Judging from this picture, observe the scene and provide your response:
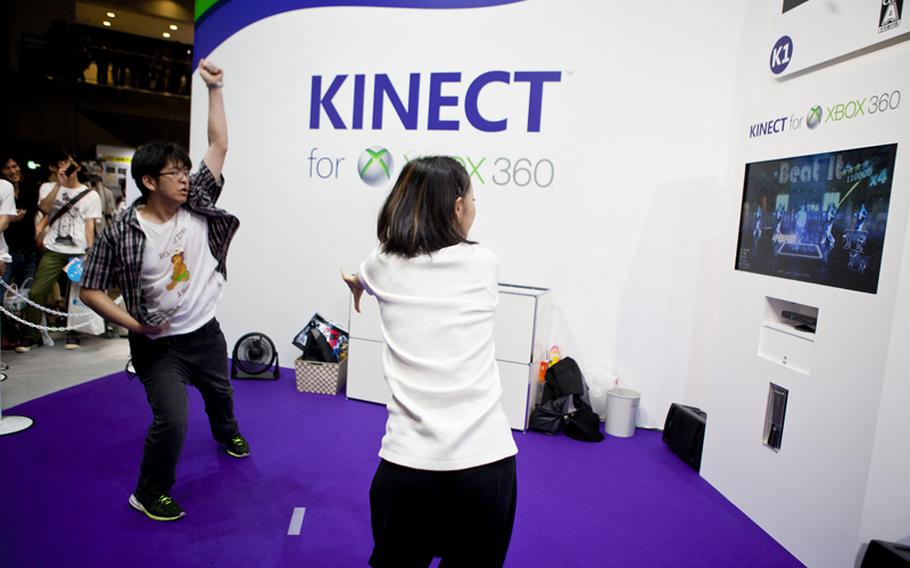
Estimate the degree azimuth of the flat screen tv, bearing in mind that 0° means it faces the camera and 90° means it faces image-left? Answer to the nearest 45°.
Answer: approximately 45°

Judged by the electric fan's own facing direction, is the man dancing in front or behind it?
in front

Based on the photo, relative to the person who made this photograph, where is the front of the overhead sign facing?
facing the viewer and to the left of the viewer

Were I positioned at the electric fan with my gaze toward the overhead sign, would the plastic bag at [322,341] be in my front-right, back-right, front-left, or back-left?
front-left

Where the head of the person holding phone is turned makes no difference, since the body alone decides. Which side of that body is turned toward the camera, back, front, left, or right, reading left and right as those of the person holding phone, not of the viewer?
front

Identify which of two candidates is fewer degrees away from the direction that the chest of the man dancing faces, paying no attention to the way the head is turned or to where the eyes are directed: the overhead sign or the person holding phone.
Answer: the overhead sign

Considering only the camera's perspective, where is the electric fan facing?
facing the viewer
